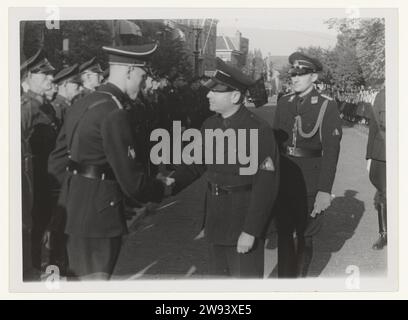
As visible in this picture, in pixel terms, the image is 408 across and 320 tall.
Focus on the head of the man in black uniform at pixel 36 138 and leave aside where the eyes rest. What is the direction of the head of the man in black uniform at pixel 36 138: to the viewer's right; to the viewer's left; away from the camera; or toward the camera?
to the viewer's right

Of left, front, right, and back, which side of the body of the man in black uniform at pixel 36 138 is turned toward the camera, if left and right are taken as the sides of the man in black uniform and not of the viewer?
right

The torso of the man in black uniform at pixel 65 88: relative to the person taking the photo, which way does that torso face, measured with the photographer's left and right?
facing the viewer and to the right of the viewer

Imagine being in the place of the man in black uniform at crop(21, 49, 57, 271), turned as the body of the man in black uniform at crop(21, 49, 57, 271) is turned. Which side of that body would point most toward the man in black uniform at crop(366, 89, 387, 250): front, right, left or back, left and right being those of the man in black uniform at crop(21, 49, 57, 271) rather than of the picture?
front
